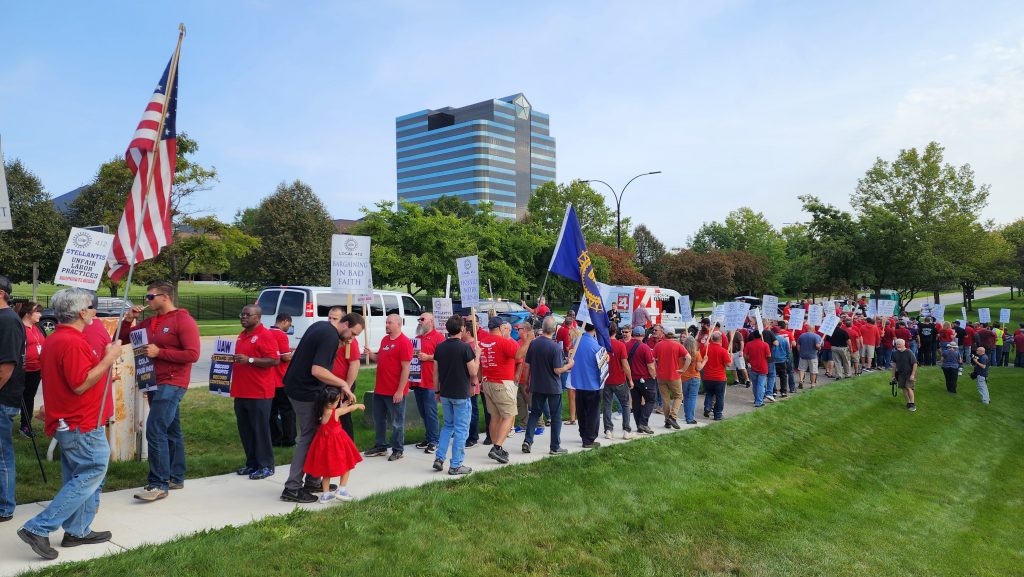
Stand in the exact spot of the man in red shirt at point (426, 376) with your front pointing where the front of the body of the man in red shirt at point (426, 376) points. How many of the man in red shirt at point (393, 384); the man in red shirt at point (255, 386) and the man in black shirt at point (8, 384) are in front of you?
3

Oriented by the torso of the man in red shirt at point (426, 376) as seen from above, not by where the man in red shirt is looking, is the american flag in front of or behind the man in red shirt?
in front

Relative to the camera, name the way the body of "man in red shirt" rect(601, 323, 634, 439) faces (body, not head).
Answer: away from the camera

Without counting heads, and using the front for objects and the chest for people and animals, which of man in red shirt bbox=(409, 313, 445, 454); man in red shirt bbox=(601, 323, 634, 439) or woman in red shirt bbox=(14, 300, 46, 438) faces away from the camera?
man in red shirt bbox=(601, 323, 634, 439)

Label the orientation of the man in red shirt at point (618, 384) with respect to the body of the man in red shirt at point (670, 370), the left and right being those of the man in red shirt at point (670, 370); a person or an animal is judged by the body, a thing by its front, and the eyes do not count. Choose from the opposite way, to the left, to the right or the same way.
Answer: the same way

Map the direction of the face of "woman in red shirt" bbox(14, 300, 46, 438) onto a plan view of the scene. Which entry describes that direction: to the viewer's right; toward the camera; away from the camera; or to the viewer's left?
to the viewer's right

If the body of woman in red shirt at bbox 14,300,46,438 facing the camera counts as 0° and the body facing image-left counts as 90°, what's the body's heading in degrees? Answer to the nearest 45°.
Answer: approximately 315°

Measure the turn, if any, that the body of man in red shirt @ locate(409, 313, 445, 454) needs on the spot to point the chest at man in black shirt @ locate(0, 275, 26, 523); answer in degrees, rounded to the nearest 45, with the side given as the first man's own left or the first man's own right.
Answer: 0° — they already face them

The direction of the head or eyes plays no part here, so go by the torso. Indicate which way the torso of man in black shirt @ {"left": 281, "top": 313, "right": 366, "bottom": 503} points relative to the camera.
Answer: to the viewer's right

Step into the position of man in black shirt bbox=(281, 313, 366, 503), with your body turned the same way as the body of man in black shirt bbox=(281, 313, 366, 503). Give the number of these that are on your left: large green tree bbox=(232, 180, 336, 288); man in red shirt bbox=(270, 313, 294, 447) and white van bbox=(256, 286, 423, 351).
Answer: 3

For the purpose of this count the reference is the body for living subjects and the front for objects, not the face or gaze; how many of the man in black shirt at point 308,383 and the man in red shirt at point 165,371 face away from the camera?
0
